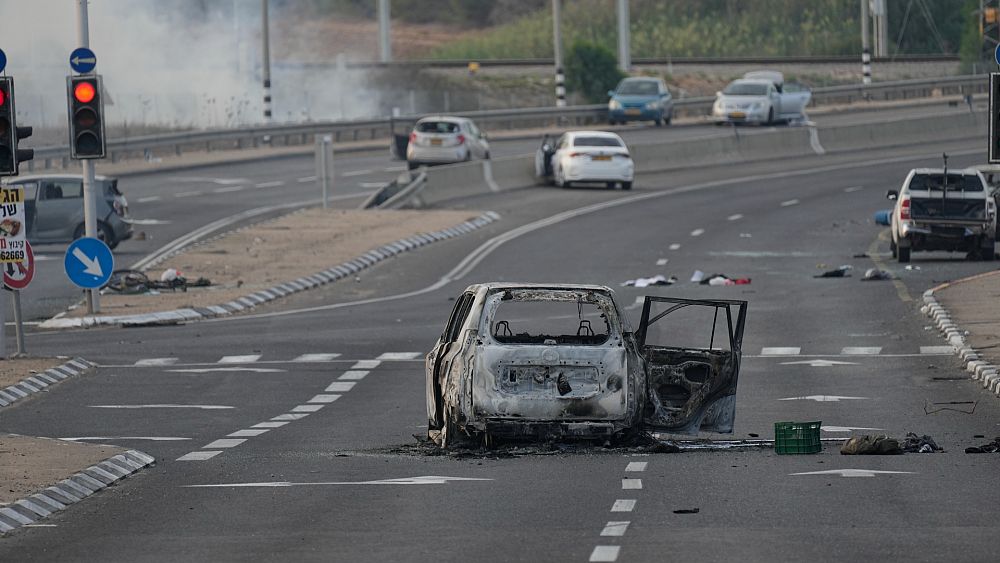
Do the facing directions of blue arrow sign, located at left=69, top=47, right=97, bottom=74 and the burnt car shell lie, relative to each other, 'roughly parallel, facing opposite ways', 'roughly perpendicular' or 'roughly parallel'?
roughly parallel, facing opposite ways

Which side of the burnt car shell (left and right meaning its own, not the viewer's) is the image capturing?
back

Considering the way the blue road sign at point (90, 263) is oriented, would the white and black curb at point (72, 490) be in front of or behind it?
in front

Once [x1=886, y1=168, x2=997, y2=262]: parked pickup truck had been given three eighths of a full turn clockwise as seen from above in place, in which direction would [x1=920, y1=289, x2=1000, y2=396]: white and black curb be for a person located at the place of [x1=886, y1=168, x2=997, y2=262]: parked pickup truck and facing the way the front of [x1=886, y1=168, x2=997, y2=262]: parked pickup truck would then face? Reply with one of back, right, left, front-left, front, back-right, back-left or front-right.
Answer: front-right

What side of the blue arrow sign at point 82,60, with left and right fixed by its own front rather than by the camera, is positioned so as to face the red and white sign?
front

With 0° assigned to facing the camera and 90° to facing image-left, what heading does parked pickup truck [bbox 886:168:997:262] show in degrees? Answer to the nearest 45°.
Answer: approximately 180°

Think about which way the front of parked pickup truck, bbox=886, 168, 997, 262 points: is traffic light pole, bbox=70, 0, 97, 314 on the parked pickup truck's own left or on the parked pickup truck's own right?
on the parked pickup truck's own left

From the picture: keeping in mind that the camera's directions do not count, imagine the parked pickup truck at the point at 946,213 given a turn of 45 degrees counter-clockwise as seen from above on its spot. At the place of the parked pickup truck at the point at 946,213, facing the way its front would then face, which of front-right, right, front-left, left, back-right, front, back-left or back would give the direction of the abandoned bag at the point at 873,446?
back-left

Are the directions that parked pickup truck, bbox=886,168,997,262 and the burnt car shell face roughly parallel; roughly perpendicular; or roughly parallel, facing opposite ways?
roughly parallel

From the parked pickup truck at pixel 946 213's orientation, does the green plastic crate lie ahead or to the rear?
to the rear

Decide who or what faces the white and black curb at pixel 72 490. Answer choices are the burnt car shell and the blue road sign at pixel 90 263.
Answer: the blue road sign

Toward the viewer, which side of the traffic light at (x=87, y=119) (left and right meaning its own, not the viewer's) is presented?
front

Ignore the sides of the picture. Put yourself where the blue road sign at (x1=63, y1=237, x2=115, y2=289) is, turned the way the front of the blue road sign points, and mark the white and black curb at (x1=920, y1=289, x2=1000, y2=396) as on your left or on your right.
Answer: on your left

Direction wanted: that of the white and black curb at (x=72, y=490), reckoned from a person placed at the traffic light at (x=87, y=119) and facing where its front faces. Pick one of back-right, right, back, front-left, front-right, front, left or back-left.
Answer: front

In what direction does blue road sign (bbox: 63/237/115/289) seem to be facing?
toward the camera

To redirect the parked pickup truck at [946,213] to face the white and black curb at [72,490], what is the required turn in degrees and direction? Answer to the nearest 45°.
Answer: approximately 180°
